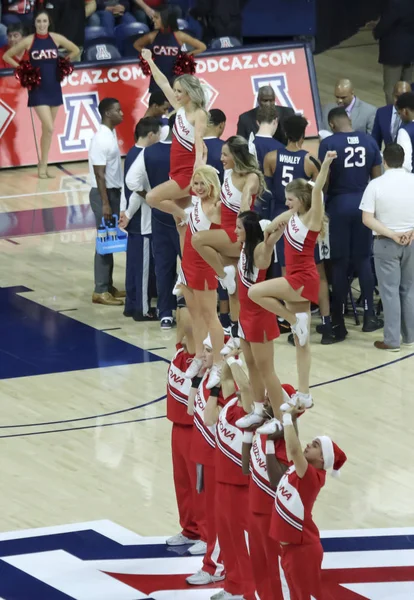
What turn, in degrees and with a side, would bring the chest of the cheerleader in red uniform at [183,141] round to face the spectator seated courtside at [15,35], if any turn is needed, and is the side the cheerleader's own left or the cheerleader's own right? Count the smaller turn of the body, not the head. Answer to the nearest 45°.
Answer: approximately 135° to the cheerleader's own right

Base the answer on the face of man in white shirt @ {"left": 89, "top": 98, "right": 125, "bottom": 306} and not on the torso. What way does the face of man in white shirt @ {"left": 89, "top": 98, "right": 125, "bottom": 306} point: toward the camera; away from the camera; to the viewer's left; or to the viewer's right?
to the viewer's right

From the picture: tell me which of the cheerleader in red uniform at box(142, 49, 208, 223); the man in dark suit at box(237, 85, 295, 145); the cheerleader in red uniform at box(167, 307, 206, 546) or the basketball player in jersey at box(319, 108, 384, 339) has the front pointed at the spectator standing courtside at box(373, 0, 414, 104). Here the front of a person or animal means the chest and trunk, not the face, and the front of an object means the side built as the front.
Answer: the basketball player in jersey

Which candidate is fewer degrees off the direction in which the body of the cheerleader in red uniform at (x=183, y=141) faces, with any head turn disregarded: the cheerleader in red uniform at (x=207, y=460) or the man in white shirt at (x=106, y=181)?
the cheerleader in red uniform

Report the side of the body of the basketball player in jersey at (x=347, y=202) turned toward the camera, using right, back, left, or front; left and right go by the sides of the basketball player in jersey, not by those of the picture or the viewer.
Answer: back

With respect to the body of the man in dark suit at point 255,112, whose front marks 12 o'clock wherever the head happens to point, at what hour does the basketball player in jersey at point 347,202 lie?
The basketball player in jersey is roughly at 11 o'clock from the man in dark suit.

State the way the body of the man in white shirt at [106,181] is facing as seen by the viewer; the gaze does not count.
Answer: to the viewer's right

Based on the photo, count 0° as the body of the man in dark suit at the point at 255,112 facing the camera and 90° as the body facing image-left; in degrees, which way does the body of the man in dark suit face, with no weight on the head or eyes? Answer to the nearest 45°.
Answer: approximately 0°

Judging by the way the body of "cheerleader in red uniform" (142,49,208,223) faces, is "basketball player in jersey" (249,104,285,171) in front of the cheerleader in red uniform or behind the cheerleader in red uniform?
behind

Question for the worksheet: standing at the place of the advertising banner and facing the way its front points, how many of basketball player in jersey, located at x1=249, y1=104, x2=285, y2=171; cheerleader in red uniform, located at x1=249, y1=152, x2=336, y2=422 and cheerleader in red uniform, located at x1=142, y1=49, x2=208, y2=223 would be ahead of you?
3

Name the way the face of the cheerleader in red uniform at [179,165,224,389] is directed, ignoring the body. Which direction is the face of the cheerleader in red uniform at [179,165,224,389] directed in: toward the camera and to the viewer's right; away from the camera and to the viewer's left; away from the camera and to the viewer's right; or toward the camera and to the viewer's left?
toward the camera and to the viewer's left

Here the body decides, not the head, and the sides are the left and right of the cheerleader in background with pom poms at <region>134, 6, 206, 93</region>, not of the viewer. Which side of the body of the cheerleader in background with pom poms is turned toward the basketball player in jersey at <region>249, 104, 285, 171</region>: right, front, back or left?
front

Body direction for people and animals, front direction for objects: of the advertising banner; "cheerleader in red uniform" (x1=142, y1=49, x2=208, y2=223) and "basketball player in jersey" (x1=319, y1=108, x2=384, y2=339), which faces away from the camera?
the basketball player in jersey
